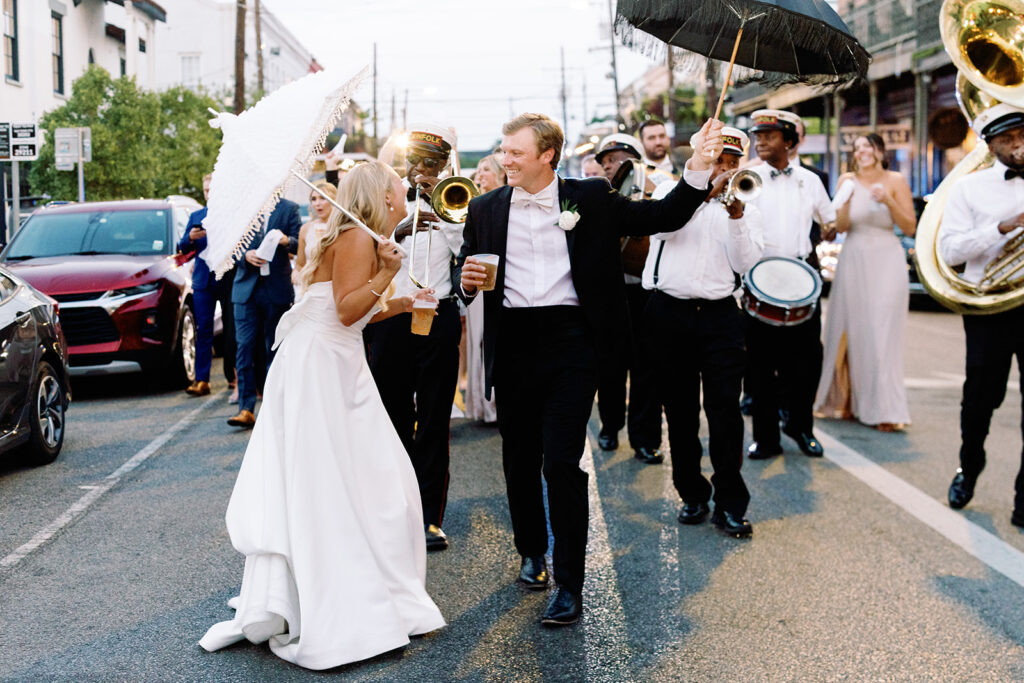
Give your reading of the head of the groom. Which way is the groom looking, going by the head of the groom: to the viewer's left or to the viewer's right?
to the viewer's left

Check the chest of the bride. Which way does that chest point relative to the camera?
to the viewer's right

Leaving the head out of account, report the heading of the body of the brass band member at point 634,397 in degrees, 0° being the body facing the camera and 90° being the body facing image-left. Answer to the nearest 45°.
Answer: approximately 0°

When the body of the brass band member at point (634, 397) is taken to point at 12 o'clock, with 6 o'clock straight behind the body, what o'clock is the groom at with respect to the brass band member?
The groom is roughly at 12 o'clock from the brass band member.

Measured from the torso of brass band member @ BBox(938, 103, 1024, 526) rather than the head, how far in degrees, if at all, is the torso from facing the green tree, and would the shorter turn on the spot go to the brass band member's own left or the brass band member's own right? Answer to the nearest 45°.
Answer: approximately 135° to the brass band member's own right

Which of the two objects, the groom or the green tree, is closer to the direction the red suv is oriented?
the groom

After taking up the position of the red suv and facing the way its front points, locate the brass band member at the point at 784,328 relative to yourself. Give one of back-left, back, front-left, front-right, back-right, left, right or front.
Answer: left

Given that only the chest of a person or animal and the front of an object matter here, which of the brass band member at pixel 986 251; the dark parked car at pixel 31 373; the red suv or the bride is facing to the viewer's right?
the bride
